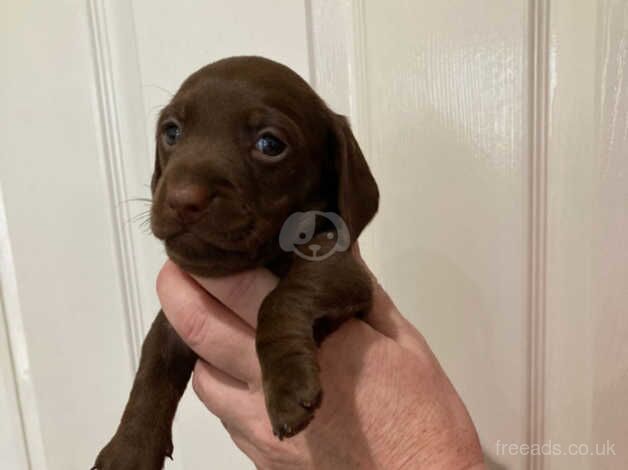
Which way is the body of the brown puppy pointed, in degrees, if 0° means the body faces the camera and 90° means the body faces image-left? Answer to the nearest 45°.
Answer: approximately 45°
